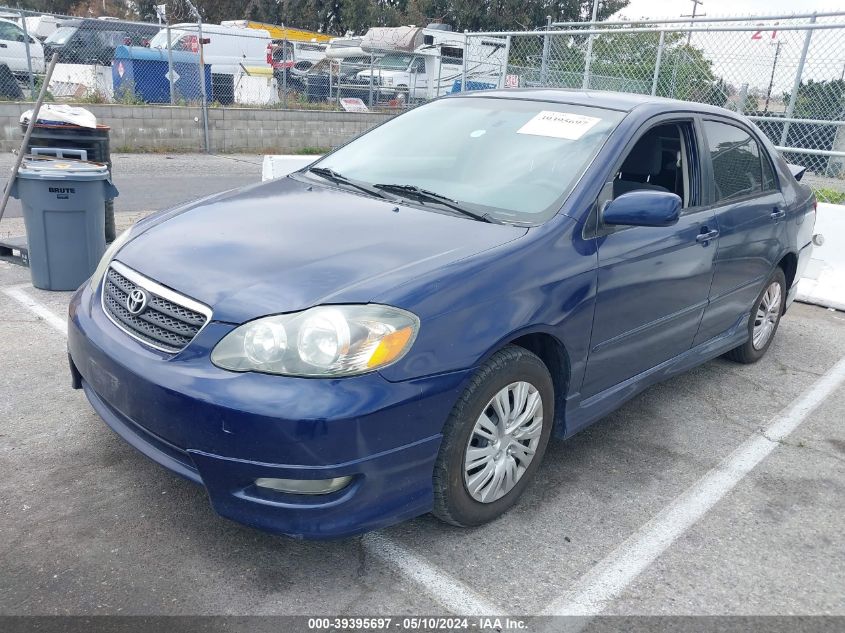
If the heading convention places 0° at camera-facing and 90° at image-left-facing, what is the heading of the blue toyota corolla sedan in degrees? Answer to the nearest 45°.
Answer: approximately 45°

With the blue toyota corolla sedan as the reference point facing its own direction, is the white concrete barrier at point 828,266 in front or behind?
behind

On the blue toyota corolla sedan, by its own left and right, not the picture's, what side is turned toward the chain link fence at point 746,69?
back
